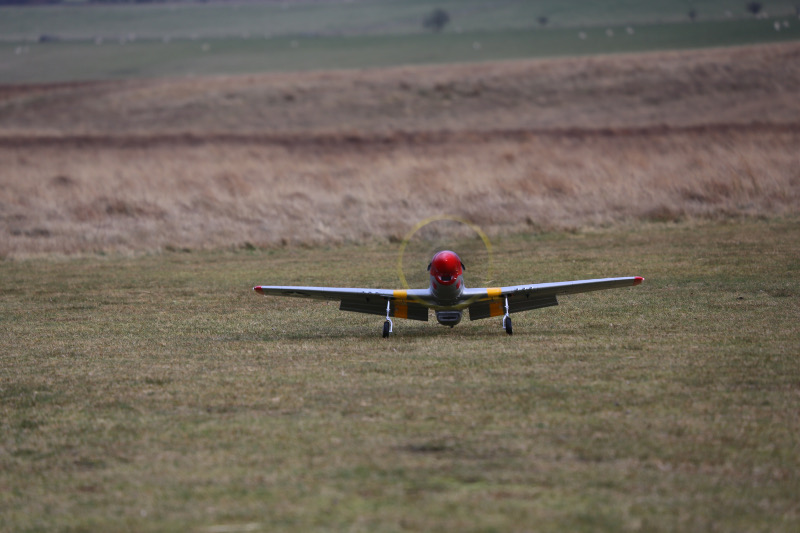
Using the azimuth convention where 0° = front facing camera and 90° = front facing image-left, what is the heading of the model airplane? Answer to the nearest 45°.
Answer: approximately 0°
